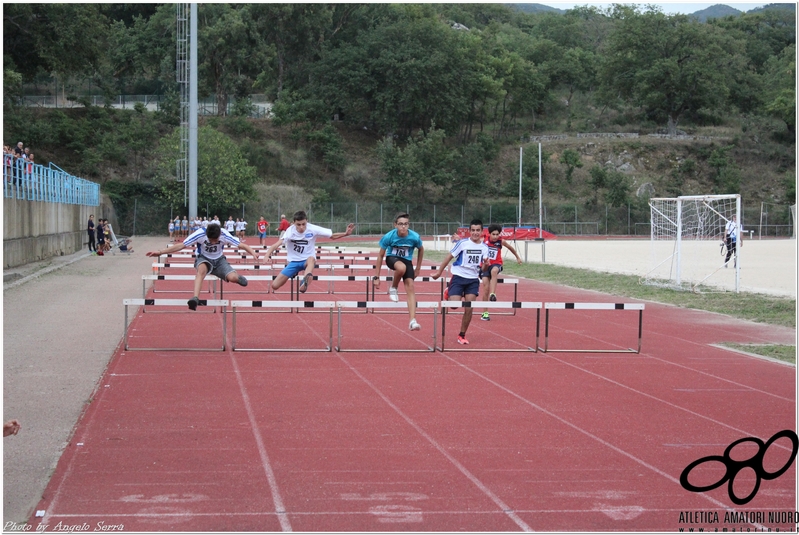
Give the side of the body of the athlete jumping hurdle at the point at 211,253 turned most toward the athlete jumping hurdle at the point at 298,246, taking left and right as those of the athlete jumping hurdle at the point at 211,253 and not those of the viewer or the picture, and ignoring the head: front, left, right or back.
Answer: left

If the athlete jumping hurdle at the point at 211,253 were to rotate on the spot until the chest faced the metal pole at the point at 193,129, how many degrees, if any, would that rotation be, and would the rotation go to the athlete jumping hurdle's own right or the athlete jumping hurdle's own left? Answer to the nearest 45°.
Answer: approximately 180°

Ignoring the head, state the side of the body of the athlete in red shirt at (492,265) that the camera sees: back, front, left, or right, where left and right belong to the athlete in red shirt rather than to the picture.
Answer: front

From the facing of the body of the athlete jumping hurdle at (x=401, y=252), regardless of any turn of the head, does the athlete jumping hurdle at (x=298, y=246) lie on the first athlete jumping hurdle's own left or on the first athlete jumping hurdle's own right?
on the first athlete jumping hurdle's own right

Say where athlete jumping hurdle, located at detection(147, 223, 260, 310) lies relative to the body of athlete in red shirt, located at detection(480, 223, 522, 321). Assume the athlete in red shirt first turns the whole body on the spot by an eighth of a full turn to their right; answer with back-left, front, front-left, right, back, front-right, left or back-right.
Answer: front

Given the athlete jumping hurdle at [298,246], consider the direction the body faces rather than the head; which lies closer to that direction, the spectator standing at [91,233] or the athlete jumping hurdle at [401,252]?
the athlete jumping hurdle

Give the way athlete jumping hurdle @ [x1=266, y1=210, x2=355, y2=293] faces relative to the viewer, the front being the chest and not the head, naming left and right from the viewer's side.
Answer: facing the viewer

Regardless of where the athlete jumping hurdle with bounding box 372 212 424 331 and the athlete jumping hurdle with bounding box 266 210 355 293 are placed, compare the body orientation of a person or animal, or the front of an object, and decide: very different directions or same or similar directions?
same or similar directions

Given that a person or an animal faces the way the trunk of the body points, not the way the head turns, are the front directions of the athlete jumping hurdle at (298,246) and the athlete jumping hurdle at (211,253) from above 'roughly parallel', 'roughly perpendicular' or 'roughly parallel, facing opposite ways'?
roughly parallel

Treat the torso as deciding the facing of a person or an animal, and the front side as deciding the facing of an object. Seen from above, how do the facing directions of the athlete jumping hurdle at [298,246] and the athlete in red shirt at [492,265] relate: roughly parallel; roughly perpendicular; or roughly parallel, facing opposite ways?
roughly parallel

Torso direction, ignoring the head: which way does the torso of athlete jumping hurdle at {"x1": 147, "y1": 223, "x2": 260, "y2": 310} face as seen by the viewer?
toward the camera

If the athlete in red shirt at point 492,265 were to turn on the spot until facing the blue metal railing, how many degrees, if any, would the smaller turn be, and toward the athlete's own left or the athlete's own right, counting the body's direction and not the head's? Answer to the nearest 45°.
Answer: approximately 135° to the athlete's own right

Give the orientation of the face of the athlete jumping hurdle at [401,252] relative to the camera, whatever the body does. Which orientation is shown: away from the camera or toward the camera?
toward the camera
